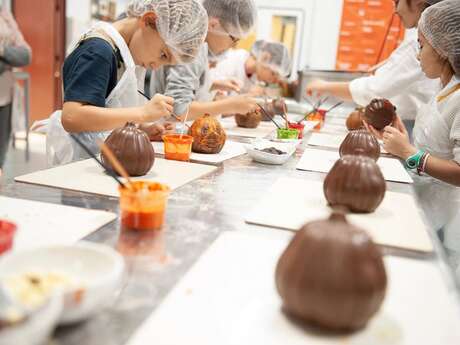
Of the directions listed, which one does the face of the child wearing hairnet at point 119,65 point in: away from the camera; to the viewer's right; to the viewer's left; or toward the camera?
to the viewer's right

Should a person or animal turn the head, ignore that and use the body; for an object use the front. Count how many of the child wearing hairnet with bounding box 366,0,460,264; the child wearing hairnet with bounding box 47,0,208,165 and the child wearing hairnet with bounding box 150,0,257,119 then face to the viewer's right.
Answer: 2

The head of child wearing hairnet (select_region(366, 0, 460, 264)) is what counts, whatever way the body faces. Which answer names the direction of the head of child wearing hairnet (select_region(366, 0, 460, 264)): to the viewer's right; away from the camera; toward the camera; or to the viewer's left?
to the viewer's left

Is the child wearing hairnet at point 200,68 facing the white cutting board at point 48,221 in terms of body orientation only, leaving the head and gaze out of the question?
no

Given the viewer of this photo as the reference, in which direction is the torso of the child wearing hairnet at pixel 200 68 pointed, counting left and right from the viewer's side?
facing to the right of the viewer

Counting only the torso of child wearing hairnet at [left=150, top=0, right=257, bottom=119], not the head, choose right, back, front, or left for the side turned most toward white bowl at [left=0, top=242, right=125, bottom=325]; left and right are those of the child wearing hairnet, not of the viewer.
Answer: right

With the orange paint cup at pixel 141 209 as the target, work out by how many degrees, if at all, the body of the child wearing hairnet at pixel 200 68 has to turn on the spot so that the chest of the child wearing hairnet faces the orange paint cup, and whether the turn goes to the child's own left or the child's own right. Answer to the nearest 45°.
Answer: approximately 90° to the child's own right

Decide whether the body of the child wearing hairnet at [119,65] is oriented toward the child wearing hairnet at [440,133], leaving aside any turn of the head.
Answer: yes

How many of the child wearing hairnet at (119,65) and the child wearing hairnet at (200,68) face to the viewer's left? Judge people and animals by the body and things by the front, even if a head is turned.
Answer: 0

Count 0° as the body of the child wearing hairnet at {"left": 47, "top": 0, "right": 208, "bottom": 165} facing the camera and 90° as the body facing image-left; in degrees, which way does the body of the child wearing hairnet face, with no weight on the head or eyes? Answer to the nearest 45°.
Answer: approximately 270°

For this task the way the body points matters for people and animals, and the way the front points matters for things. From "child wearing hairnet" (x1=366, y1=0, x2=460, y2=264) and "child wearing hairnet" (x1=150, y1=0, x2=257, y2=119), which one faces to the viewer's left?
"child wearing hairnet" (x1=366, y1=0, x2=460, y2=264)

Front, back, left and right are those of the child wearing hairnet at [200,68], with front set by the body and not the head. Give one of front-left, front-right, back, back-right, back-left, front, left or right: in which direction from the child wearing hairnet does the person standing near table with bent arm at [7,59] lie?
back-left

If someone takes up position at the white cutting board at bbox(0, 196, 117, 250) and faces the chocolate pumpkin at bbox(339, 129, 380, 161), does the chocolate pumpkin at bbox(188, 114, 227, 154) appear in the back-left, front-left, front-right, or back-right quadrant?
front-left

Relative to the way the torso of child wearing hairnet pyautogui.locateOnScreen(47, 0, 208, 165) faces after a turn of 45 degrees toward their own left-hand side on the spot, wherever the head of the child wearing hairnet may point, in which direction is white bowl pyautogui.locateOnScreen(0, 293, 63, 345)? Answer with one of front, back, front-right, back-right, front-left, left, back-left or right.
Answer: back-right

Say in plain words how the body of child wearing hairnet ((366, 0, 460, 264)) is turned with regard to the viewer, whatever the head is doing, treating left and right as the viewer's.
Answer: facing to the left of the viewer

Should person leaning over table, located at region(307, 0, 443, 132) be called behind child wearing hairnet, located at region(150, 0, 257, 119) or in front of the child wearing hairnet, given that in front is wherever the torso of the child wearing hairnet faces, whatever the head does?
in front

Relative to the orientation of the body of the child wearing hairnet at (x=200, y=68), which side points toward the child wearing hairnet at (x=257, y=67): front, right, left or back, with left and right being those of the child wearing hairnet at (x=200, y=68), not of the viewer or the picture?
left
